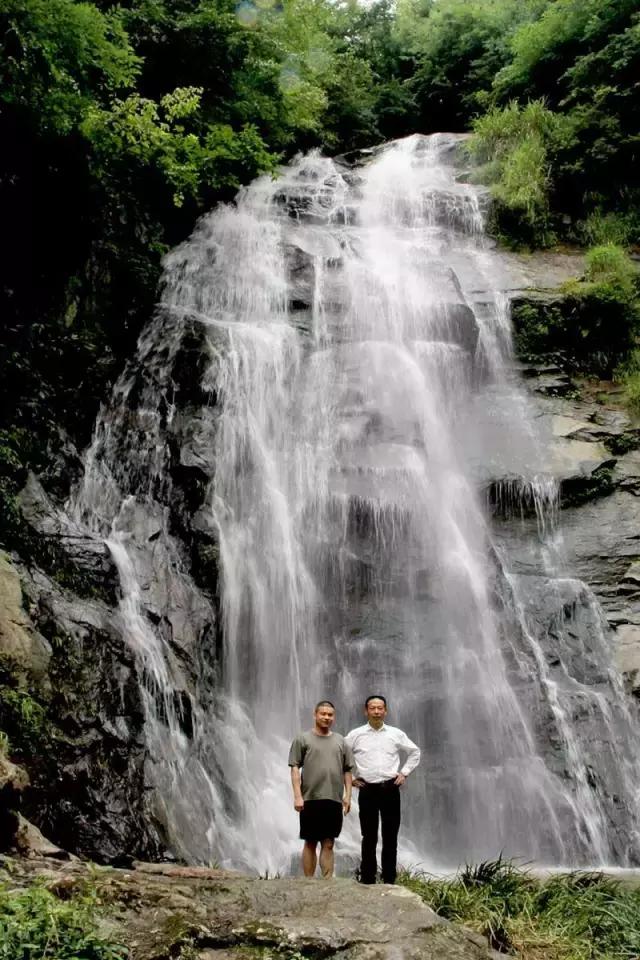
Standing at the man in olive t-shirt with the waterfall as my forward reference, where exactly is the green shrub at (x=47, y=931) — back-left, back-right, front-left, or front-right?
back-left

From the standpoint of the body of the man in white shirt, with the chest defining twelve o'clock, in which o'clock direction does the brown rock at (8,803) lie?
The brown rock is roughly at 2 o'clock from the man in white shirt.

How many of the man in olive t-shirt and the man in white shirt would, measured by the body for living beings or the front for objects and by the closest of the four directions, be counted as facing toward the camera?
2

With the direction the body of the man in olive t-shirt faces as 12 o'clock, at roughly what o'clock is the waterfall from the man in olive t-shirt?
The waterfall is roughly at 6 o'clock from the man in olive t-shirt.

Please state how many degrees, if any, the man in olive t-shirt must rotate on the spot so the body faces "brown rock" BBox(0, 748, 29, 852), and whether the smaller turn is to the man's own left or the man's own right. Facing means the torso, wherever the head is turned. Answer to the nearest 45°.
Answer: approximately 45° to the man's own right

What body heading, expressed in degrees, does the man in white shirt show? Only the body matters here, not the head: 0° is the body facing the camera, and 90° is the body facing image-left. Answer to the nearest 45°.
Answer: approximately 0°

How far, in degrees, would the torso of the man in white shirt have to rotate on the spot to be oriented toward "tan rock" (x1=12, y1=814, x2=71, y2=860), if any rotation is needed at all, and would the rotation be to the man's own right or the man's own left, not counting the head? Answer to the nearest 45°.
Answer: approximately 45° to the man's own right

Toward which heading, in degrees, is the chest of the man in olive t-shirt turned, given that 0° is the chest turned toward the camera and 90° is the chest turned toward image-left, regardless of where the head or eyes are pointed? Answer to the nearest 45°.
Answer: approximately 0°
